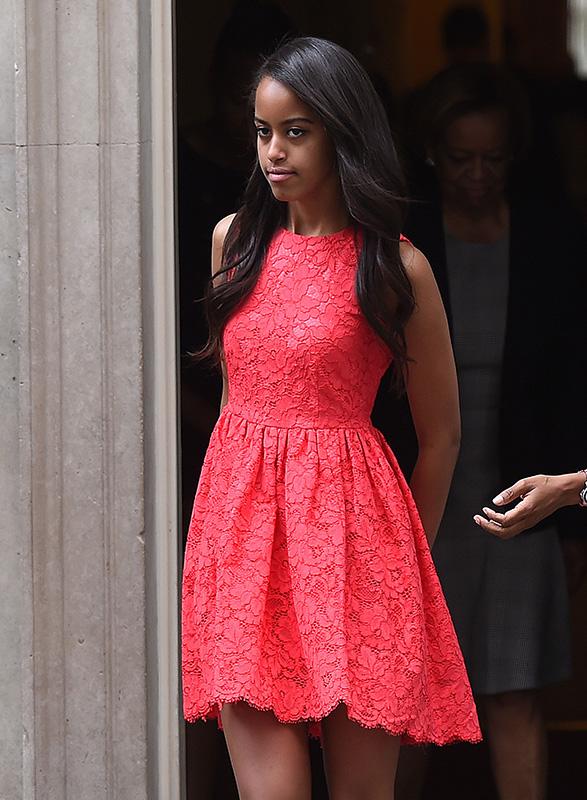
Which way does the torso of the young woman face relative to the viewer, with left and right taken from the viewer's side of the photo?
facing the viewer and to the left of the viewer

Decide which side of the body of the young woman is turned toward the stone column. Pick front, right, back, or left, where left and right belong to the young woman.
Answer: right

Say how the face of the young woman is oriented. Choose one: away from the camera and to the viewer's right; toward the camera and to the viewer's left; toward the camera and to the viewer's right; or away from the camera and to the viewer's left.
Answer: toward the camera and to the viewer's left
